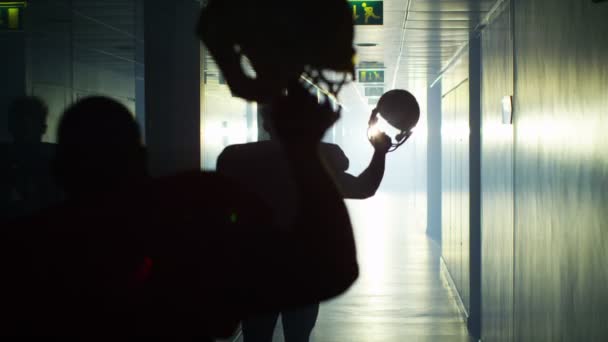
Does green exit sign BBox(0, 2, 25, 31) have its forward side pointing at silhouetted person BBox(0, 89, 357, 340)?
yes

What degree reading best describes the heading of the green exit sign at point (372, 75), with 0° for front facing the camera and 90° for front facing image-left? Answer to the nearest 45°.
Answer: approximately 0°

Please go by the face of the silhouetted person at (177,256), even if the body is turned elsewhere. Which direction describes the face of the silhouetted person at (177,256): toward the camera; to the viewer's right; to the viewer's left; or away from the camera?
away from the camera

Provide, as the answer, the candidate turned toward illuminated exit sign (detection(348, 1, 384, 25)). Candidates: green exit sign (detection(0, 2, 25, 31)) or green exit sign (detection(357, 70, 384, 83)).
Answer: green exit sign (detection(357, 70, 384, 83))

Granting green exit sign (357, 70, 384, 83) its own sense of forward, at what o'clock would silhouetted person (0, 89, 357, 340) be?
The silhouetted person is roughly at 12 o'clock from the green exit sign.

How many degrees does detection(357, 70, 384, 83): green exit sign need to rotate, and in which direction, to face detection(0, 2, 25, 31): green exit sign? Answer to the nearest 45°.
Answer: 0° — it already faces it

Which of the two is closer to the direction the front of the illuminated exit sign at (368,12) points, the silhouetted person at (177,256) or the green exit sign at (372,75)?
the silhouetted person

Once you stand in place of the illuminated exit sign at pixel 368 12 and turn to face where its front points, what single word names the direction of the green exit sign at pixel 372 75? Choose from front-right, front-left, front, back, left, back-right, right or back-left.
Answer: back

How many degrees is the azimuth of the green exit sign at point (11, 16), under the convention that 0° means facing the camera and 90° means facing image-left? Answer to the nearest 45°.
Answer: approximately 0°

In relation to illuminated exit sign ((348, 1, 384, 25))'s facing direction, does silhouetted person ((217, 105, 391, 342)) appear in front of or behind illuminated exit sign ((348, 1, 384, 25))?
in front
